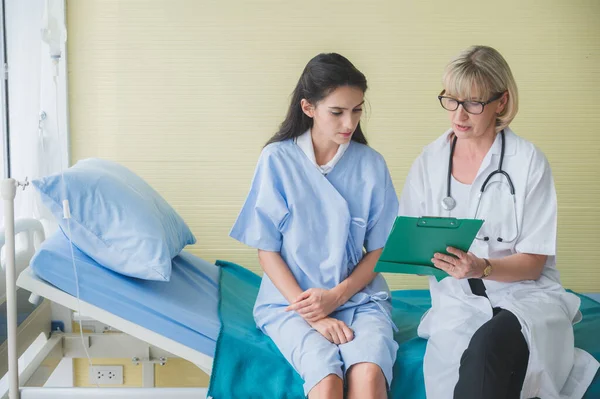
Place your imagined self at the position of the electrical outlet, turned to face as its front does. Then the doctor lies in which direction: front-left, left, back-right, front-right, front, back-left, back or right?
front-left

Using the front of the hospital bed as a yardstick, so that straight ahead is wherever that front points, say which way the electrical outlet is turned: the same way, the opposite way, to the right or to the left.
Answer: to the right

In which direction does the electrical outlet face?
toward the camera

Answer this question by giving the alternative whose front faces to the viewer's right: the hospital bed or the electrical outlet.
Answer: the hospital bed

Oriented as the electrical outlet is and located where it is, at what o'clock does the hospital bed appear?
The hospital bed is roughly at 12 o'clock from the electrical outlet.

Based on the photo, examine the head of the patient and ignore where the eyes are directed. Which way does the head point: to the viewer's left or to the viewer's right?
to the viewer's right

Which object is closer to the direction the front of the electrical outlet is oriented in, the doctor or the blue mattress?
the blue mattress

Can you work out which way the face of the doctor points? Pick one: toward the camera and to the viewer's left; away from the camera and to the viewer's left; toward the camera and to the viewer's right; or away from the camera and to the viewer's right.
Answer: toward the camera and to the viewer's left

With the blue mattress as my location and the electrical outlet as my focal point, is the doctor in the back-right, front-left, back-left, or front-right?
back-right

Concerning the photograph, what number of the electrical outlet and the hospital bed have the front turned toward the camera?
1

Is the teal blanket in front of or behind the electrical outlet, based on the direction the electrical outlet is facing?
in front

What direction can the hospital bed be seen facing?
to the viewer's right
